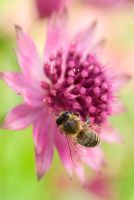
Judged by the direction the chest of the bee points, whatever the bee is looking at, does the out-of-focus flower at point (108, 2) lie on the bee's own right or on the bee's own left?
on the bee's own right

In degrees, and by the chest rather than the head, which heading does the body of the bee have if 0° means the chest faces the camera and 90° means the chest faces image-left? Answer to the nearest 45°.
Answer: approximately 135°
